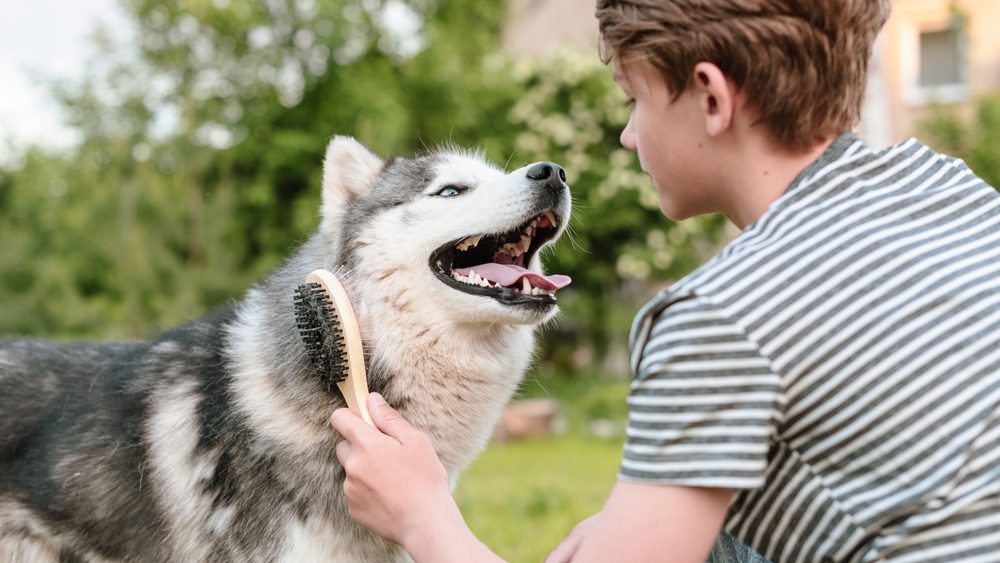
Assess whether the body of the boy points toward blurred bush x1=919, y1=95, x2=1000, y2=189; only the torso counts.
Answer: no

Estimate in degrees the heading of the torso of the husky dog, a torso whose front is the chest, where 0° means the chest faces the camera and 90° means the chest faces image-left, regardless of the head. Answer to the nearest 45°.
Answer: approximately 270°

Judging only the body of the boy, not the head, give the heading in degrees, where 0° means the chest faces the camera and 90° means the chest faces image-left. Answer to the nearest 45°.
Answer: approximately 135°

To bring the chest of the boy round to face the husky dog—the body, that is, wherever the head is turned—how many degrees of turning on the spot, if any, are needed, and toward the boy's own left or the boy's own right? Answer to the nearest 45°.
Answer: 0° — they already face it

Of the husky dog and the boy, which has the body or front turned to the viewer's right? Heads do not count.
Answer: the husky dog

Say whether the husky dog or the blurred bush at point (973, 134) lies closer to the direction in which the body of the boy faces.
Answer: the husky dog

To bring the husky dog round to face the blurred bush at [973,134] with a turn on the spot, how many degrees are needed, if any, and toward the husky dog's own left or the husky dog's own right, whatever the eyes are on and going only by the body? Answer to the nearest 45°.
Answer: approximately 45° to the husky dog's own left

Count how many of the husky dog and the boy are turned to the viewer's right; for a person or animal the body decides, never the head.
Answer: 1

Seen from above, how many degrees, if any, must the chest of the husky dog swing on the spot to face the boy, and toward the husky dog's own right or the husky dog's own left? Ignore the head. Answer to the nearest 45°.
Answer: approximately 45° to the husky dog's own right

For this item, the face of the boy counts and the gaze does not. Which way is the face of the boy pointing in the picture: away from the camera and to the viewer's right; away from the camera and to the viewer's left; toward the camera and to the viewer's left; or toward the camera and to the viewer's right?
away from the camera and to the viewer's left
